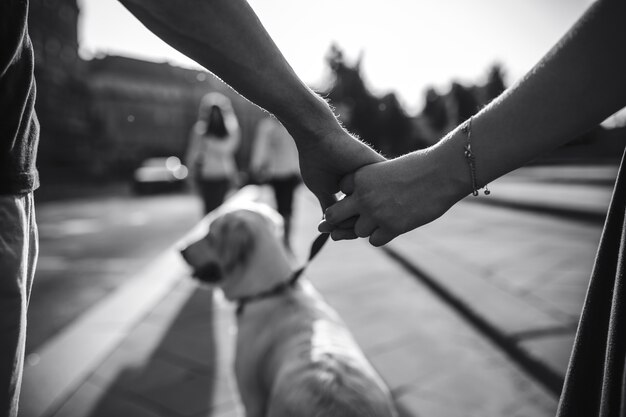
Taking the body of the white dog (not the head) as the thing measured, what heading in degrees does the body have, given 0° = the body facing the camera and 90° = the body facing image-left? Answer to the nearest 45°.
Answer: approximately 135°

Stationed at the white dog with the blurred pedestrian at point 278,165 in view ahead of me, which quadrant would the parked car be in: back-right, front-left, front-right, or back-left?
front-left

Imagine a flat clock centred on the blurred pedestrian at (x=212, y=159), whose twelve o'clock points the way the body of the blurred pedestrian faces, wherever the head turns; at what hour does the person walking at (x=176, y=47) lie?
The person walking is roughly at 6 o'clock from the blurred pedestrian.

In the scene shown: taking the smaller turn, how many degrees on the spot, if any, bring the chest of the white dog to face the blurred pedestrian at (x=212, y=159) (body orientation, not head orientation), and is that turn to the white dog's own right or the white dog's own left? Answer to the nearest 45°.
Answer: approximately 45° to the white dog's own right

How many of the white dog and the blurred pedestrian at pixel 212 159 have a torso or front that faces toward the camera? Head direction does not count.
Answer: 0

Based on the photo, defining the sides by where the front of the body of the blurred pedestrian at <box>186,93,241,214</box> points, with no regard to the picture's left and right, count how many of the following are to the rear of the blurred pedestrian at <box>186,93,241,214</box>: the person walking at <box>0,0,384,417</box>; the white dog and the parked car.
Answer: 2

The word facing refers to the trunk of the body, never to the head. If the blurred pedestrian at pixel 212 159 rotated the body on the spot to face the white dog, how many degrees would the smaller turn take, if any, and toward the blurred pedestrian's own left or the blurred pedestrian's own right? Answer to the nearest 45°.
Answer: approximately 180°

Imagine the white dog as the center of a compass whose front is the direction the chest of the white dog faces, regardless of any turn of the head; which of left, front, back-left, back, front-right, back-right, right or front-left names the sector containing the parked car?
front-right

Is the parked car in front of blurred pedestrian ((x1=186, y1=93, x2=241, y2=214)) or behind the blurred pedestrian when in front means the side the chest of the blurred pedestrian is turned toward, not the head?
in front

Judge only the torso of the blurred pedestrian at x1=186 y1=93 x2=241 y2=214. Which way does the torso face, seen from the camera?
away from the camera

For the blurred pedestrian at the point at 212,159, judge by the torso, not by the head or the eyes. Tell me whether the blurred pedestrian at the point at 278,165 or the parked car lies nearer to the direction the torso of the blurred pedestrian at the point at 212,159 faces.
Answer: the parked car
